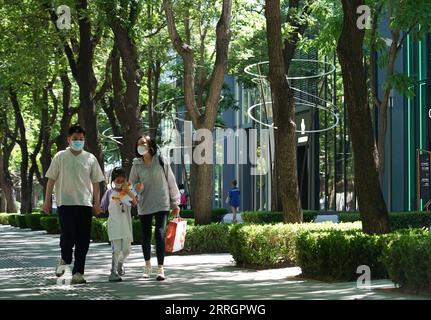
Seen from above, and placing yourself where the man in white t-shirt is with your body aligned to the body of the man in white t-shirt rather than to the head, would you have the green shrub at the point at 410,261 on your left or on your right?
on your left

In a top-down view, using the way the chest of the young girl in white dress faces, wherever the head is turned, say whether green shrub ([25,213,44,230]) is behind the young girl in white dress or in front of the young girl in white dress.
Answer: behind

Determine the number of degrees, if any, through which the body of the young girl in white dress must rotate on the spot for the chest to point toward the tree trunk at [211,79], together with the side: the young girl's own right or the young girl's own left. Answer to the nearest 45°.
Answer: approximately 180°

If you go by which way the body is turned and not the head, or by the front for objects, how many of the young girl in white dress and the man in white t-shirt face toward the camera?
2

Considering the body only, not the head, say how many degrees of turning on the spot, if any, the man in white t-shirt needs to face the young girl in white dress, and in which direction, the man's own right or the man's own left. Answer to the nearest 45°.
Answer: approximately 135° to the man's own left

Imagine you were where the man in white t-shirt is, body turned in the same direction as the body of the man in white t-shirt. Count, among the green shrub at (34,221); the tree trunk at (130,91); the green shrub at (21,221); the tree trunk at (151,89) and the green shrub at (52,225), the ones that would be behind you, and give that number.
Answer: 5

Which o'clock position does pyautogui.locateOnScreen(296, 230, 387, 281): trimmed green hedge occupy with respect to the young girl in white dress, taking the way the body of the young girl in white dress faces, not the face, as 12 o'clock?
The trimmed green hedge is roughly at 10 o'clock from the young girl in white dress.

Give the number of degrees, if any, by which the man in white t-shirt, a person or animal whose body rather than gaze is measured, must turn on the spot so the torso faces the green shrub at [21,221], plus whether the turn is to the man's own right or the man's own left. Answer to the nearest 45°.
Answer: approximately 180°

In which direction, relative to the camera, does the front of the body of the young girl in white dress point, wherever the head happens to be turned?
toward the camera

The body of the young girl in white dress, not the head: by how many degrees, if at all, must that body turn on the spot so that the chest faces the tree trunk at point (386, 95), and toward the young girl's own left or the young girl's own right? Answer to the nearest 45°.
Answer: approximately 135° to the young girl's own left

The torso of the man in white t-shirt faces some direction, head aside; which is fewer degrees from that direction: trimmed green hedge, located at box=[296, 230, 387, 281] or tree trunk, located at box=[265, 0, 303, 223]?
the trimmed green hedge

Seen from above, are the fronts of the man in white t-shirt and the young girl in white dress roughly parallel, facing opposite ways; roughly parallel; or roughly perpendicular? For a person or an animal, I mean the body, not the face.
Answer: roughly parallel

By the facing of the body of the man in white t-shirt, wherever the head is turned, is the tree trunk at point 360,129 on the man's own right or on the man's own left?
on the man's own left

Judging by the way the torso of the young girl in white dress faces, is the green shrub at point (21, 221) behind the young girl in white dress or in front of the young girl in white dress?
behind

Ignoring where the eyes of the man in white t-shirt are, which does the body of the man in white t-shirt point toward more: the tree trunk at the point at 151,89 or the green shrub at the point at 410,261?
the green shrub

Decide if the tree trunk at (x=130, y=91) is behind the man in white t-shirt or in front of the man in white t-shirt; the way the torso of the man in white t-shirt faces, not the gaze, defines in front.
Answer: behind
